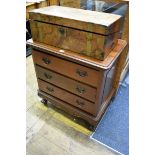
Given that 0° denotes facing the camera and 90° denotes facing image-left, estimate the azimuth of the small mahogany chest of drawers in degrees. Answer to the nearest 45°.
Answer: approximately 45°
